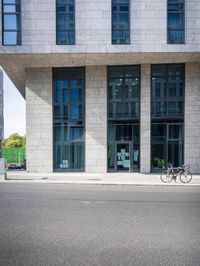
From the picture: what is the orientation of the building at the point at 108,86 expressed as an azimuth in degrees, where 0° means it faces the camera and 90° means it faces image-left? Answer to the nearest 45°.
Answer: approximately 0°

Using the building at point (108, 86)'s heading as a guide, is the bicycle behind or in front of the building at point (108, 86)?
in front
